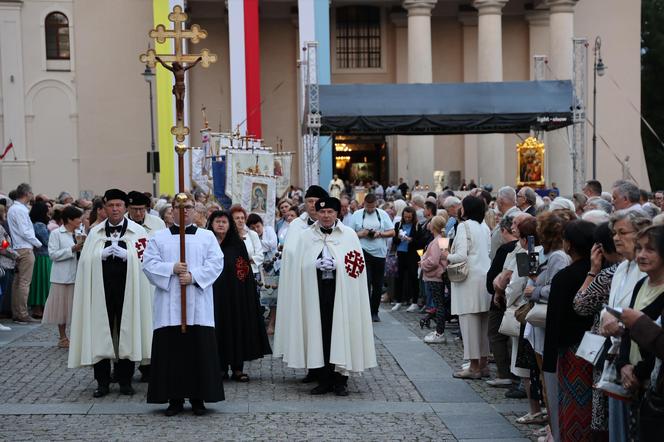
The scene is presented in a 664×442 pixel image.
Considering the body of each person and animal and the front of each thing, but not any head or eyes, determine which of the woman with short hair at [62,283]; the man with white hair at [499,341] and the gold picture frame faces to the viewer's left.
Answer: the man with white hair

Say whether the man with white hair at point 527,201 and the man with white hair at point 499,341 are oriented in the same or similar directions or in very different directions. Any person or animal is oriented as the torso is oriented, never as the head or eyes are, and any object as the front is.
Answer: same or similar directions

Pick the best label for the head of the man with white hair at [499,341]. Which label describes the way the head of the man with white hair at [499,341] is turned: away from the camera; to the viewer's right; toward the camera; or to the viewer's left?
to the viewer's left

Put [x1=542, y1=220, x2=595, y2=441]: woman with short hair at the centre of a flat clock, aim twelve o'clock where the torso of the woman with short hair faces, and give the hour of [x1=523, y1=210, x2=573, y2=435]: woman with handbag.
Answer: The woman with handbag is roughly at 1 o'clock from the woman with short hair.

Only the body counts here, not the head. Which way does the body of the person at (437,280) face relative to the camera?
to the viewer's left

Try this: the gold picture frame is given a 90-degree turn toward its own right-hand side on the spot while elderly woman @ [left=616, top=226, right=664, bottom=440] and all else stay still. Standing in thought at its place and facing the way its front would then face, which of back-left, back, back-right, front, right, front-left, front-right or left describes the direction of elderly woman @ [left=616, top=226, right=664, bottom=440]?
left

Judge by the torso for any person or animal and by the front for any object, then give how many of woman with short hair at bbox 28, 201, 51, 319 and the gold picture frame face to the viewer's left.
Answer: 0

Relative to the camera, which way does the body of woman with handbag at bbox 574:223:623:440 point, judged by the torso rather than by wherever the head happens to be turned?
to the viewer's left

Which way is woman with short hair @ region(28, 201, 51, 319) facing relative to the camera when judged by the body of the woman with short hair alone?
to the viewer's right

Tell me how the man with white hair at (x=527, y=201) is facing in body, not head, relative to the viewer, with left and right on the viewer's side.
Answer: facing to the left of the viewer

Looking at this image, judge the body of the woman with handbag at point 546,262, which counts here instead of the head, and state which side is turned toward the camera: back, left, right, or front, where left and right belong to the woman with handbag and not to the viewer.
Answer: left

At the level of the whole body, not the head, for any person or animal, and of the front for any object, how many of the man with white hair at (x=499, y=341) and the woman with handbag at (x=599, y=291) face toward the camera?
0

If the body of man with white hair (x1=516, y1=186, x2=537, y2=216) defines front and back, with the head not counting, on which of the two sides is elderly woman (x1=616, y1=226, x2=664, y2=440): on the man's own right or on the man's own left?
on the man's own left

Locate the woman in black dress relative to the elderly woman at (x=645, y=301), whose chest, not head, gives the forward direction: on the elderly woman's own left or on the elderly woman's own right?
on the elderly woman's own right

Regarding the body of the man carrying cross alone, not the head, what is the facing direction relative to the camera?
toward the camera
